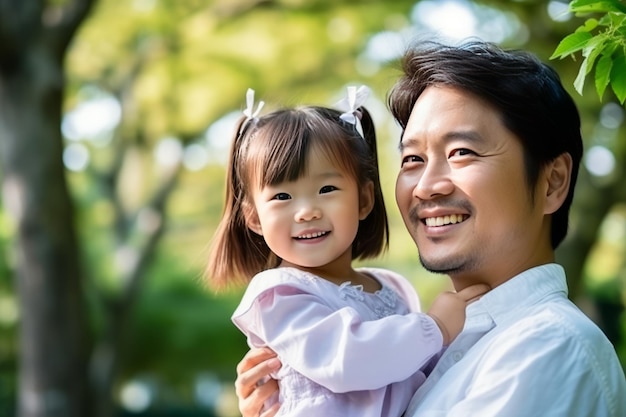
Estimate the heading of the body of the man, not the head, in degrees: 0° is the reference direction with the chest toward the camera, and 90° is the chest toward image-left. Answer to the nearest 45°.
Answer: approximately 45°

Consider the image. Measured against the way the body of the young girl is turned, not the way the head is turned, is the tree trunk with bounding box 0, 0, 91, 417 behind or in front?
behind

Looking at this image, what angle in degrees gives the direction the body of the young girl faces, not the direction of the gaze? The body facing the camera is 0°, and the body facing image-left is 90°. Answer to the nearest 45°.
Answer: approximately 315°

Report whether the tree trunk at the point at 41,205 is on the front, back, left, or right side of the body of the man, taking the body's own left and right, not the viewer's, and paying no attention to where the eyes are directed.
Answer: right
